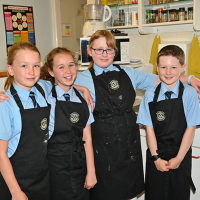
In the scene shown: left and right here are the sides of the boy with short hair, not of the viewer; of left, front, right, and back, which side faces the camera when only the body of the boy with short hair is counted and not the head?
front

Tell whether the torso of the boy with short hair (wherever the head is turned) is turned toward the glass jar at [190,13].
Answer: no

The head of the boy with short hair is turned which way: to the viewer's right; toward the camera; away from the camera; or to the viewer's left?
toward the camera

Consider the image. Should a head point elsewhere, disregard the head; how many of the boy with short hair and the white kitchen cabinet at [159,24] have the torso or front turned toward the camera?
2

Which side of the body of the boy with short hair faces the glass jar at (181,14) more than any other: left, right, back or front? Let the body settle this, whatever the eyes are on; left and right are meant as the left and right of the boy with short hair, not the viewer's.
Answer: back

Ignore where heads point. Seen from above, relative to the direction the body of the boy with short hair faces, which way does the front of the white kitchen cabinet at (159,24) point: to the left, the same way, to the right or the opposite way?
the same way

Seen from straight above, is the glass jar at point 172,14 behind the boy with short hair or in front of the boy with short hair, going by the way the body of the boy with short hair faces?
behind

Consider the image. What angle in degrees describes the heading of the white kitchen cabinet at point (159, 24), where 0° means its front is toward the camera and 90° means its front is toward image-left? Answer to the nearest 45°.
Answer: approximately 0°

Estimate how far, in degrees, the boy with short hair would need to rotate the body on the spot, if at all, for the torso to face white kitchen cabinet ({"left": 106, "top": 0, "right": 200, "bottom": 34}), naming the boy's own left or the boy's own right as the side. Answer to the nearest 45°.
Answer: approximately 180°

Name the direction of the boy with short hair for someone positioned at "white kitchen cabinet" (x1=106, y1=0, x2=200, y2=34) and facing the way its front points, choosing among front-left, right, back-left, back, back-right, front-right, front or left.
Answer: front
